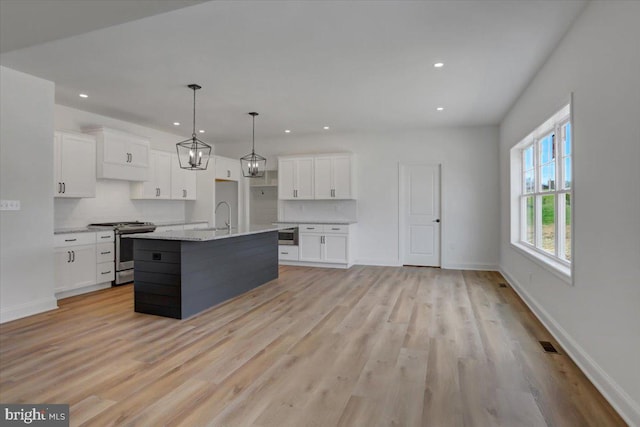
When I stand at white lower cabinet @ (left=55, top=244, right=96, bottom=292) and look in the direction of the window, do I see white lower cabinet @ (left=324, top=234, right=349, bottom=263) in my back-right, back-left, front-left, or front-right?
front-left

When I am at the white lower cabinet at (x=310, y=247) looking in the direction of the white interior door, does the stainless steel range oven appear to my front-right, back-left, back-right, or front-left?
back-right

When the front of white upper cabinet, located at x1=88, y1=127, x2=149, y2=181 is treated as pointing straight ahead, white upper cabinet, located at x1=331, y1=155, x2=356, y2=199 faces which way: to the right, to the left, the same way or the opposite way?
to the right

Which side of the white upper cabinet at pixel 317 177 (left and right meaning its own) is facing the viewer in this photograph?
front

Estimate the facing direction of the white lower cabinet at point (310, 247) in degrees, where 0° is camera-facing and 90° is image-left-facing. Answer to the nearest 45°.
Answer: approximately 0°

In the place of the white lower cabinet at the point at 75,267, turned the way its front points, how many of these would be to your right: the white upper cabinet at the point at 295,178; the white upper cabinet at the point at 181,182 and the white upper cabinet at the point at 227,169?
0

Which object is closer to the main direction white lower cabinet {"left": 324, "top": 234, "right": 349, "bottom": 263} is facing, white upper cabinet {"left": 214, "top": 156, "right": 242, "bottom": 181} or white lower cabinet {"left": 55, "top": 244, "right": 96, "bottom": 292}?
the white lower cabinet

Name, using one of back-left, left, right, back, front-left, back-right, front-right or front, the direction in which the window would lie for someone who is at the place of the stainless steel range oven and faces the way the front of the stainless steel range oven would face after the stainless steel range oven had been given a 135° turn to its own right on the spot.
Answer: back-left

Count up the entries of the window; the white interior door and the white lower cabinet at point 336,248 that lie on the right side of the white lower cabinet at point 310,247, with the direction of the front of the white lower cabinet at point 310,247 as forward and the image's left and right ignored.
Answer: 0

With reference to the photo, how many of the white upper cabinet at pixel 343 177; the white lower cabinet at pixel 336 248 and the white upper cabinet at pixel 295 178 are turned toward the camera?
3

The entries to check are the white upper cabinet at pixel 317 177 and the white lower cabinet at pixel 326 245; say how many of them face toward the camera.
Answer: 2

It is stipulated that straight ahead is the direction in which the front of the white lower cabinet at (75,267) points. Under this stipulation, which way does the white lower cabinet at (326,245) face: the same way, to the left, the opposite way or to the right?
to the right

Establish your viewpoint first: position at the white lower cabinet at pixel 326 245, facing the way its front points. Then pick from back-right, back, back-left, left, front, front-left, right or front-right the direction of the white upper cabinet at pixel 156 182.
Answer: right

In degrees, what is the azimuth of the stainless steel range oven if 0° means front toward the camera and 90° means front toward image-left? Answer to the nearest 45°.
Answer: approximately 315°

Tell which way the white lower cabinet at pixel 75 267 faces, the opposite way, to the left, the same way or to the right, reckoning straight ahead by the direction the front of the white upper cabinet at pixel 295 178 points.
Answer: to the left

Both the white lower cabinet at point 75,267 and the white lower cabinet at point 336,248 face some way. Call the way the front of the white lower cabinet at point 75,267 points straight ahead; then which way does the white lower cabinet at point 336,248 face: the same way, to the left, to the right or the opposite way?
to the right

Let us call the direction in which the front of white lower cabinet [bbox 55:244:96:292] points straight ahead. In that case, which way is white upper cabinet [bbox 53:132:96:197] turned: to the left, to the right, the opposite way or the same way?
the same way

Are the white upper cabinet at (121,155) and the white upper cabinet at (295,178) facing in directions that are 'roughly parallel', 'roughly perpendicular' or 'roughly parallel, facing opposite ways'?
roughly perpendicular

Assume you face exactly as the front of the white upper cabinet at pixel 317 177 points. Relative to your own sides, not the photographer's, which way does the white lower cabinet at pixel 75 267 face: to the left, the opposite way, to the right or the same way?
to the left

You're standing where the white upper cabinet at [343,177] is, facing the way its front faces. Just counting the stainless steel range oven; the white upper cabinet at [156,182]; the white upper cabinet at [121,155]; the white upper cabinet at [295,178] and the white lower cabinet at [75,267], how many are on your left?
0

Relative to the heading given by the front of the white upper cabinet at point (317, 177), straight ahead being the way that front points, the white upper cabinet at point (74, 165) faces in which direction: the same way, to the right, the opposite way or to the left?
to the left
